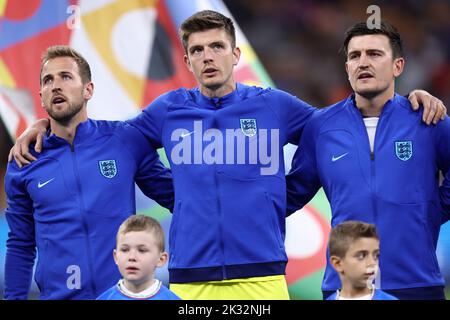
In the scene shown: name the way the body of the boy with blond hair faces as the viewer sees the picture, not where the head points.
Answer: toward the camera

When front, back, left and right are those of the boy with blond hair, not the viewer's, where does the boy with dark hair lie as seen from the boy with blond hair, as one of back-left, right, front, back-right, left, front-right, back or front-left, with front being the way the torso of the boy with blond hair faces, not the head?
left

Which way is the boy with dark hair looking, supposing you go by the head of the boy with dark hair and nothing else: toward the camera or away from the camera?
toward the camera
